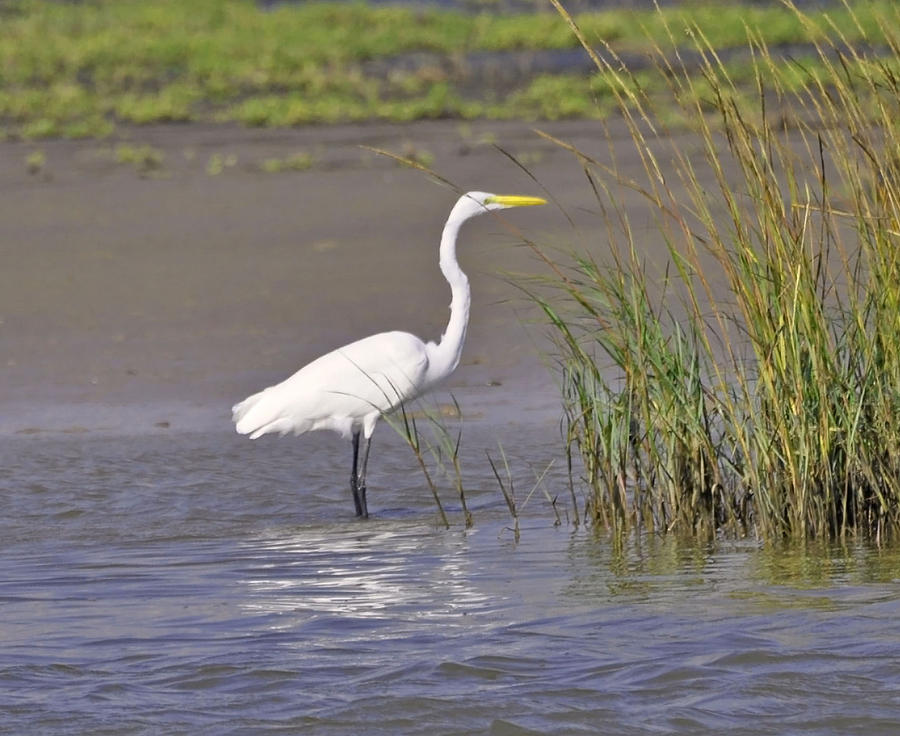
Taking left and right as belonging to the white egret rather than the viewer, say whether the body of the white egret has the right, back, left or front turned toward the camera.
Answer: right

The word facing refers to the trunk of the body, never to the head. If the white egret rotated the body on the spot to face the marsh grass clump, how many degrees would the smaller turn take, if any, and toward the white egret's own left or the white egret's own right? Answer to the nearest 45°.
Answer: approximately 45° to the white egret's own right
